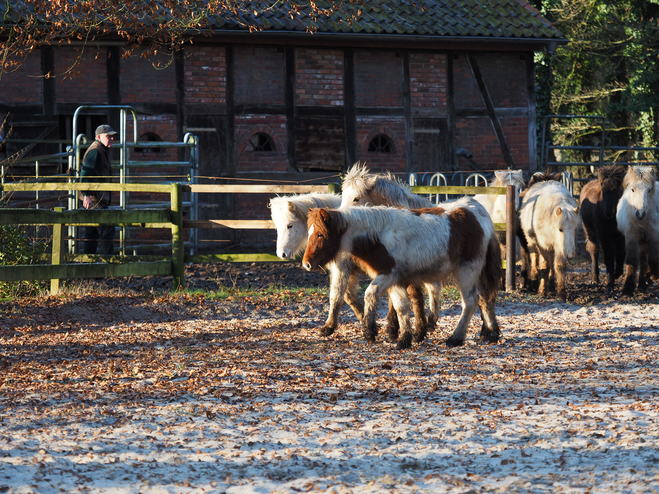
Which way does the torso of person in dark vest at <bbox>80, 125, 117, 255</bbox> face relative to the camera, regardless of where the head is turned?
to the viewer's right

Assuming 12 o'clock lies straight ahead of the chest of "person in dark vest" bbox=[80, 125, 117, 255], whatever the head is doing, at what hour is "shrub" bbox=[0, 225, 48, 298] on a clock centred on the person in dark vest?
The shrub is roughly at 4 o'clock from the person in dark vest.

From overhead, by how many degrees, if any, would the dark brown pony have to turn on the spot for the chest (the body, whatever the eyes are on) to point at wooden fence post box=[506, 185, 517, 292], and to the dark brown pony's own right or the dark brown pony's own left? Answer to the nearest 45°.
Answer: approximately 45° to the dark brown pony's own right

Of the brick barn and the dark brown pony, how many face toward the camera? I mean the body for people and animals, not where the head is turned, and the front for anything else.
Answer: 2

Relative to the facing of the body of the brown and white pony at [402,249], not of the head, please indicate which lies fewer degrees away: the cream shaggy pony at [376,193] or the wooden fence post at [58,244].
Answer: the wooden fence post

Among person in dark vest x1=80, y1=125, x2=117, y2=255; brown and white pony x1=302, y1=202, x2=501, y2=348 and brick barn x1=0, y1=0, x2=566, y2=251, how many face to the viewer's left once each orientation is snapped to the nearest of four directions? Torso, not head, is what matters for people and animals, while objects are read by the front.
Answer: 1

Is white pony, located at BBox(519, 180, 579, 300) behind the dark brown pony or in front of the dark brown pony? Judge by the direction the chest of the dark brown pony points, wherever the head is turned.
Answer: in front

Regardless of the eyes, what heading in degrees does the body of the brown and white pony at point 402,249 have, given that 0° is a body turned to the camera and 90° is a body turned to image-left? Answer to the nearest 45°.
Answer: approximately 90°
